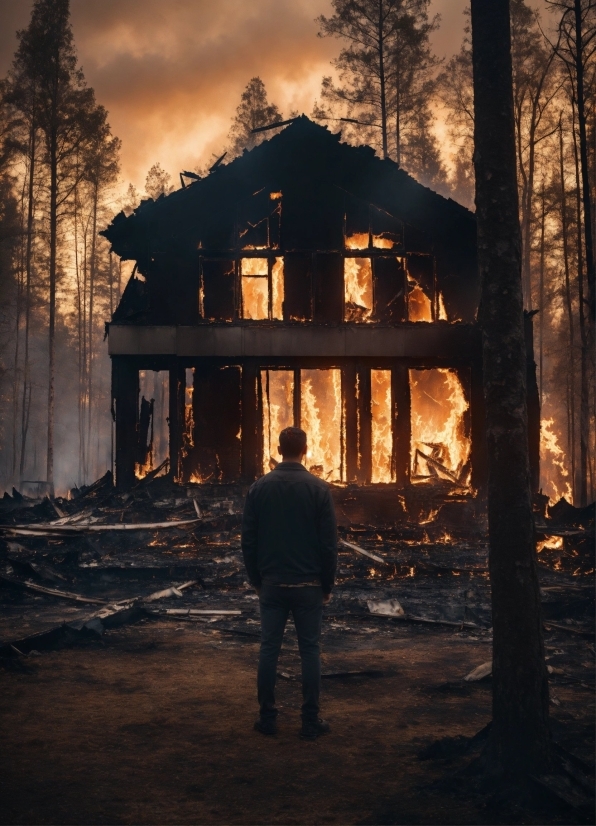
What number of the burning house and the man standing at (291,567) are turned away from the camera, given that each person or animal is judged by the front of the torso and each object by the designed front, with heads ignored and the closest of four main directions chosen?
1

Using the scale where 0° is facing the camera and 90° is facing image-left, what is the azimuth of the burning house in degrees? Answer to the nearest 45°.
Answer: approximately 0°

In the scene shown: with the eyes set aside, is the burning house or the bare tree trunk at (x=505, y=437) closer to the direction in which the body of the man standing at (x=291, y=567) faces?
the burning house

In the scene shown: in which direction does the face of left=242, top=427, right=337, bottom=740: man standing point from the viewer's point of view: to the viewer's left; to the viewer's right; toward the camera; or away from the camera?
away from the camera

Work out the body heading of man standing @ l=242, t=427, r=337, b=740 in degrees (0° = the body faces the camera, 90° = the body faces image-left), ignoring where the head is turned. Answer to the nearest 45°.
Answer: approximately 180°

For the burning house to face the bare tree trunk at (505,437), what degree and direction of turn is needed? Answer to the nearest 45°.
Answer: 0° — it already faces it

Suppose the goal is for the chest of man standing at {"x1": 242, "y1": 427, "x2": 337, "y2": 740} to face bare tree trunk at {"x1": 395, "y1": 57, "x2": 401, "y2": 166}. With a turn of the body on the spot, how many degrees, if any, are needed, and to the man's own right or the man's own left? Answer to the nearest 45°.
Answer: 0° — they already face it

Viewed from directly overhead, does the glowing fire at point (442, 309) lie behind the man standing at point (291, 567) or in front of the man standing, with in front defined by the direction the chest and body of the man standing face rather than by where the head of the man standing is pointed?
in front

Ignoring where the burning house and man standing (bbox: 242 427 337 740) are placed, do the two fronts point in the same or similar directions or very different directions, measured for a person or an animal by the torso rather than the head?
very different directions

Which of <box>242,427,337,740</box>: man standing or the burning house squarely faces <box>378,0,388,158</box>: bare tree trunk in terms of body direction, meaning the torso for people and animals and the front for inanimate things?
the man standing

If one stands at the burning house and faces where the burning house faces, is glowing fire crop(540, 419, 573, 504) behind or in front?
behind

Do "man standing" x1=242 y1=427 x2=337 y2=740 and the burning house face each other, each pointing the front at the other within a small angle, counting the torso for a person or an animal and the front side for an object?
yes

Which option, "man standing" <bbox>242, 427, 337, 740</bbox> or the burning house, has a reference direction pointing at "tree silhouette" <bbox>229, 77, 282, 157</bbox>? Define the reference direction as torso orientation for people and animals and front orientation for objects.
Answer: the man standing

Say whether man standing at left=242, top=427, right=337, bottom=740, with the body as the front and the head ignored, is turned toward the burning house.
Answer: yes
